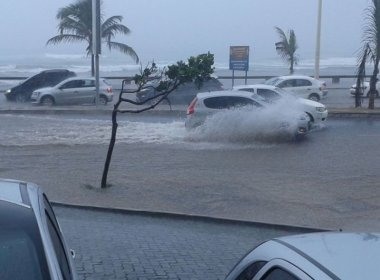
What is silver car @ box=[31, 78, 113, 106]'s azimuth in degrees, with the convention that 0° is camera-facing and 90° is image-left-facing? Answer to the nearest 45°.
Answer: approximately 90°

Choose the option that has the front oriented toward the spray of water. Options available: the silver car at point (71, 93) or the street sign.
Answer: the street sign

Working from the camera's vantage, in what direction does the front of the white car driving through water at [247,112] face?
facing to the right of the viewer

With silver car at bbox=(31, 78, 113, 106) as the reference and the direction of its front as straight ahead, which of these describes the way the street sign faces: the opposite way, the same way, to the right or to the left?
to the left

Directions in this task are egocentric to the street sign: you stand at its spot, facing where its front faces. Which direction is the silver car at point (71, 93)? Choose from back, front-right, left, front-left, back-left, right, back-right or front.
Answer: right

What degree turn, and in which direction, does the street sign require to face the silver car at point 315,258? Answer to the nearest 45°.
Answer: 0° — it already faces it

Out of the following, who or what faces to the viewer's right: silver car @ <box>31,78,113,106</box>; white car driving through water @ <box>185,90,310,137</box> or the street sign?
the white car driving through water

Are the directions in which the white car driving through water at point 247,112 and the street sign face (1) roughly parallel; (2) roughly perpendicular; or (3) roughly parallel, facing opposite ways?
roughly perpendicular

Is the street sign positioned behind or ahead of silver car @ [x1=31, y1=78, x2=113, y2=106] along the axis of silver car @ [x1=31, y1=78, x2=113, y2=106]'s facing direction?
behind

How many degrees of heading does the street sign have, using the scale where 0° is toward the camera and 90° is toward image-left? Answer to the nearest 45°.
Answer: approximately 0°

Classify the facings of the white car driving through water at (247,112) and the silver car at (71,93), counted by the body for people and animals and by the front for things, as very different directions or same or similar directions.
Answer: very different directions
